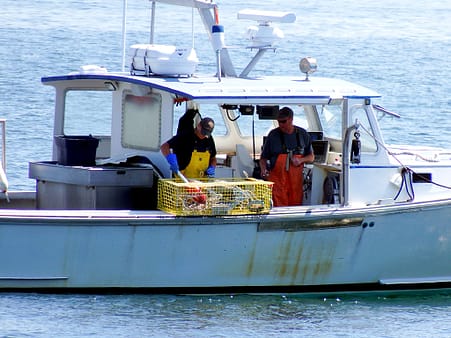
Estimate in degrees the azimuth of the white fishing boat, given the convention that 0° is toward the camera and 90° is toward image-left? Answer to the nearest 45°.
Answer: approximately 270°
